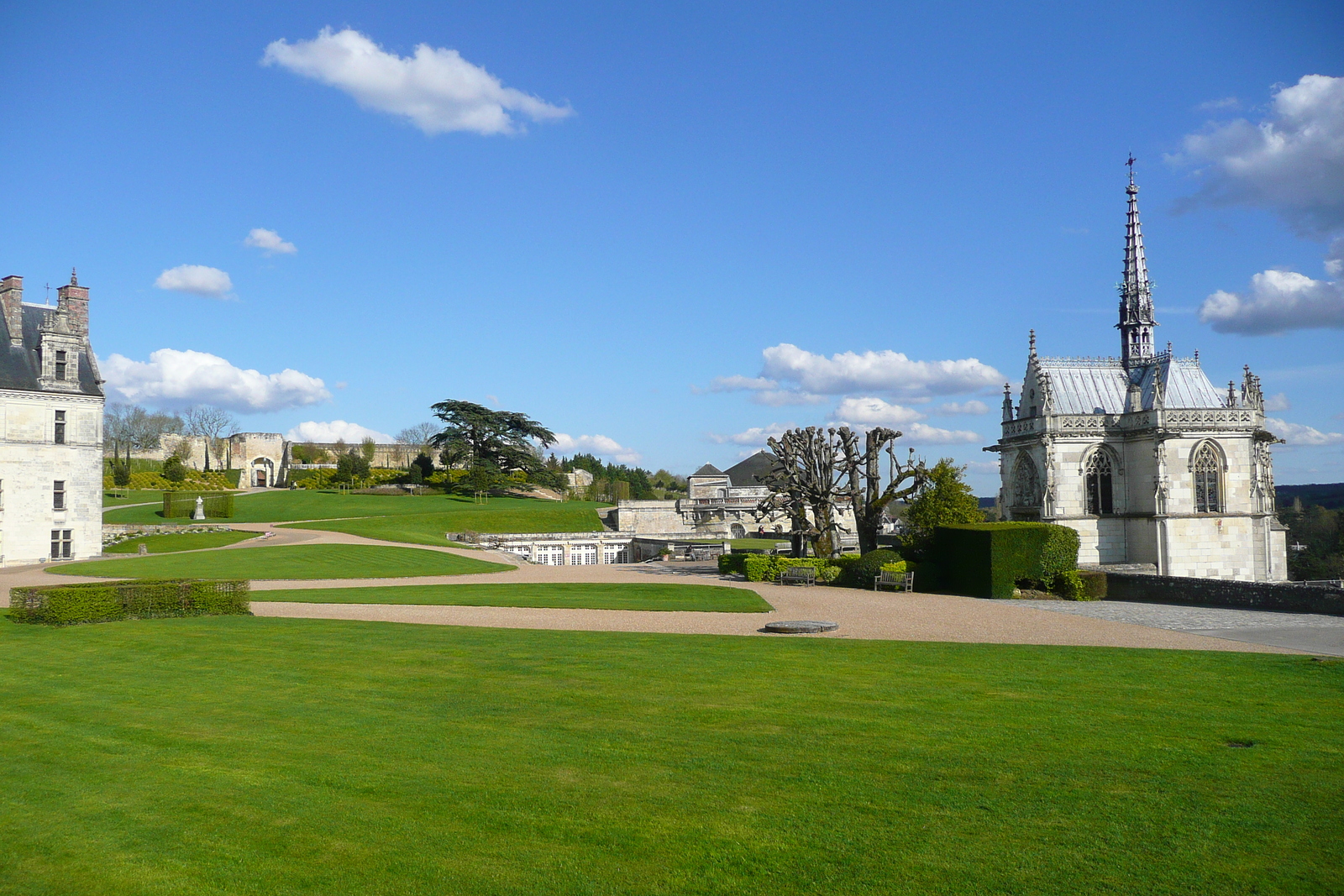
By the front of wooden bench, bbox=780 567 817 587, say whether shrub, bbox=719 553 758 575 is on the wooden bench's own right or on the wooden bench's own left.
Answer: on the wooden bench's own right

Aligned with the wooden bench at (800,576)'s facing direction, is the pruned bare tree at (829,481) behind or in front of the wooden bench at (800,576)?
behind

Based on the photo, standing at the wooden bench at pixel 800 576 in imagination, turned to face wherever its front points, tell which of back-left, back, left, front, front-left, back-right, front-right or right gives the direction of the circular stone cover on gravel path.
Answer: front-left

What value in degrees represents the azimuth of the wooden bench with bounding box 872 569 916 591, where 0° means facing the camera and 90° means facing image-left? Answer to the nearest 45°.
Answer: approximately 45°

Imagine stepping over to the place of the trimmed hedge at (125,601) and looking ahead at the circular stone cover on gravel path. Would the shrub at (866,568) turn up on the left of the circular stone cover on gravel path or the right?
left

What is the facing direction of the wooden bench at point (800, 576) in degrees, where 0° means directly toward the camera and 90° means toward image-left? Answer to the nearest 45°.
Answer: approximately 45°

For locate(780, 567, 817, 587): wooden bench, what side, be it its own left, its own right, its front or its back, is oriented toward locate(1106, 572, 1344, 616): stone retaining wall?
left

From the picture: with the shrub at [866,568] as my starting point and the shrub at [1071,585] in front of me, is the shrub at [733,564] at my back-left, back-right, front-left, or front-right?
back-left

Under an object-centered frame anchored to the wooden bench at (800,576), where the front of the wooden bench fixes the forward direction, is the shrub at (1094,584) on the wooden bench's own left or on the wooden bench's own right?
on the wooden bench's own left

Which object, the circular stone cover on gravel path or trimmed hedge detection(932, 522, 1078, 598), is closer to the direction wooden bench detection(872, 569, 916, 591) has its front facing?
the circular stone cover on gravel path
